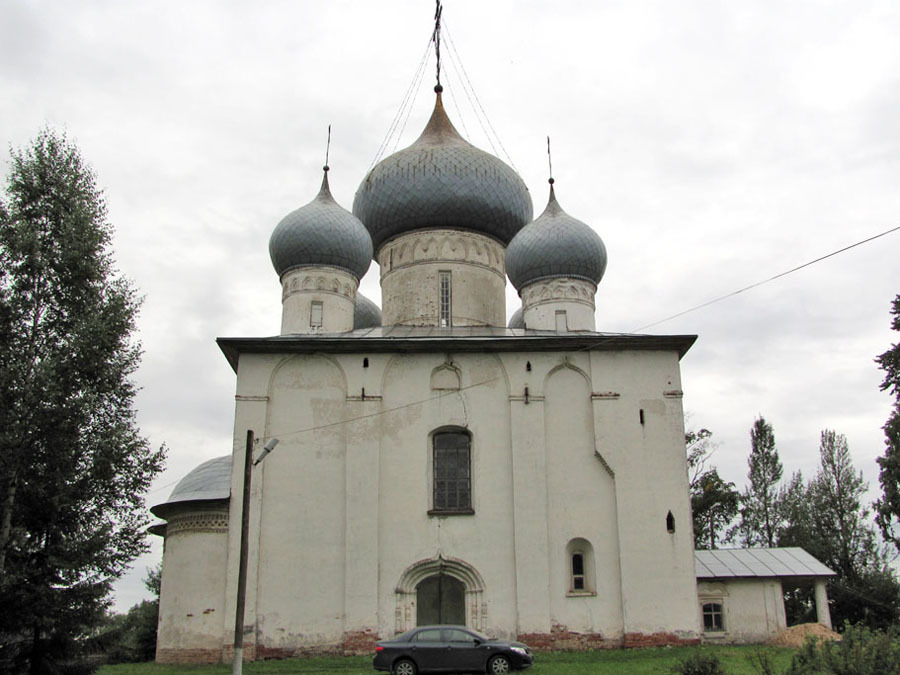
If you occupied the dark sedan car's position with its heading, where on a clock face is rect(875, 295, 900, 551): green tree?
The green tree is roughly at 11 o'clock from the dark sedan car.

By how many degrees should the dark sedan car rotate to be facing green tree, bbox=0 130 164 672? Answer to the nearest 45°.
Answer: approximately 180°

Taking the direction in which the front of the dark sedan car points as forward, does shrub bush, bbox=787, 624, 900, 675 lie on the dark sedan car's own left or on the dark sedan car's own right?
on the dark sedan car's own right

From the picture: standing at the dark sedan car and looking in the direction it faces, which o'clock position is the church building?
The church building is roughly at 9 o'clock from the dark sedan car.

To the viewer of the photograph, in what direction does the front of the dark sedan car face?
facing to the right of the viewer

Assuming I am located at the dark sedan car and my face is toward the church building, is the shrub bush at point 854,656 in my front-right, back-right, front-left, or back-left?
back-right

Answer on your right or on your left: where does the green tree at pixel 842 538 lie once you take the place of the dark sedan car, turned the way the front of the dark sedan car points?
on your left
